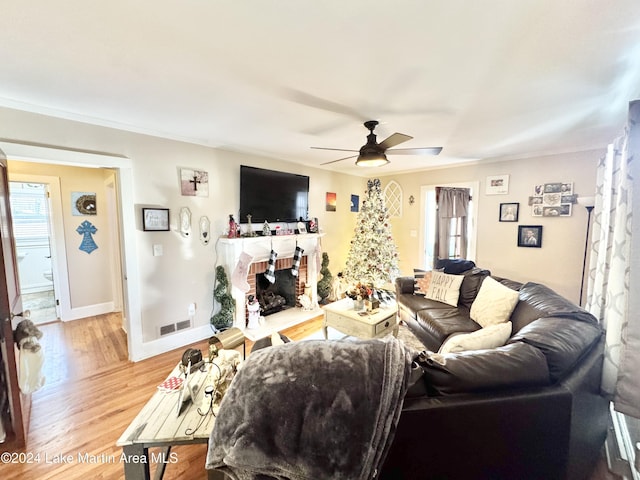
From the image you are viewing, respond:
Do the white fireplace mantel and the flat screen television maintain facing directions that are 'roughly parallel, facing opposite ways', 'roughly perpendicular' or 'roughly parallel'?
roughly parallel

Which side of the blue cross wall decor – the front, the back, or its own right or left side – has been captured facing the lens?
front

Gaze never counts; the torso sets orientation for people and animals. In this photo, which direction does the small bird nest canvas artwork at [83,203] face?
toward the camera

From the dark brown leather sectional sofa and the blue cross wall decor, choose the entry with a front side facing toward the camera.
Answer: the blue cross wall decor

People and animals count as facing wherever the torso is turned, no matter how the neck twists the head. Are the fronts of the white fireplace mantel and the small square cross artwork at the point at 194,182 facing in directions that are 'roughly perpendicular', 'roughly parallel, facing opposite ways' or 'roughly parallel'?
roughly parallel

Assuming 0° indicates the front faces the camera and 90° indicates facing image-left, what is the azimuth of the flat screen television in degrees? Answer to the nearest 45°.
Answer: approximately 315°

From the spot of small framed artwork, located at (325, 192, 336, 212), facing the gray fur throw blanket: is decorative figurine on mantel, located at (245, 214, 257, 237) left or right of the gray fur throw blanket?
right

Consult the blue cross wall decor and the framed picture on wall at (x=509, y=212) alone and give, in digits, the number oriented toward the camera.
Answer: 2

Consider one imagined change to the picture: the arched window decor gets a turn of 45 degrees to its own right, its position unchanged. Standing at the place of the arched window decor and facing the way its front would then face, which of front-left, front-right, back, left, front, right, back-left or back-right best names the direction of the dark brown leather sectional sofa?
left

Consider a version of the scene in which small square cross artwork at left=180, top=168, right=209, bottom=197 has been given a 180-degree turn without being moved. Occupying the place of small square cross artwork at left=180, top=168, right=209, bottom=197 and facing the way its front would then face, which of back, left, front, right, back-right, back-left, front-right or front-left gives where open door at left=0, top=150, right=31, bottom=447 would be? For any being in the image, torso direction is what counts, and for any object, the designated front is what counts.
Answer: left

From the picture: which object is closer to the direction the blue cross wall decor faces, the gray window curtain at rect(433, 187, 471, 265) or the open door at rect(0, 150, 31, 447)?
the open door

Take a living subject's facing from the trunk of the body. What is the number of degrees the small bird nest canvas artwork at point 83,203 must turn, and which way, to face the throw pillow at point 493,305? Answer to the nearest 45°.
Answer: approximately 45° to its left

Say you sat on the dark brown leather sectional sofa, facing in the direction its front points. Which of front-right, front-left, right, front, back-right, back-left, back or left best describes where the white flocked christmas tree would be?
front

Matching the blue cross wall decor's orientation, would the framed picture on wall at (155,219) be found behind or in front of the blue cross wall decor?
in front

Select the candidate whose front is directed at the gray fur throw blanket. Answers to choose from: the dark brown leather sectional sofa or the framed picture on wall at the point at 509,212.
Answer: the framed picture on wall

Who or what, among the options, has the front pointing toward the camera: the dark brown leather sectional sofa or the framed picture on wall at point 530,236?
the framed picture on wall

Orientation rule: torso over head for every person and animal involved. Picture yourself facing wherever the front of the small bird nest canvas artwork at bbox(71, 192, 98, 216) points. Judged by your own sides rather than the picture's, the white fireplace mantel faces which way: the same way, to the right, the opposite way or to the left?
the same way

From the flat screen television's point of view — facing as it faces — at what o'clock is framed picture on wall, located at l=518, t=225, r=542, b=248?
The framed picture on wall is roughly at 11 o'clock from the flat screen television.

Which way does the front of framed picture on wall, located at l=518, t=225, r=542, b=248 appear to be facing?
toward the camera

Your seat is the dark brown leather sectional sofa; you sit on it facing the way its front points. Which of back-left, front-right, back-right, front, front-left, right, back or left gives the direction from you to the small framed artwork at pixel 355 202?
front
